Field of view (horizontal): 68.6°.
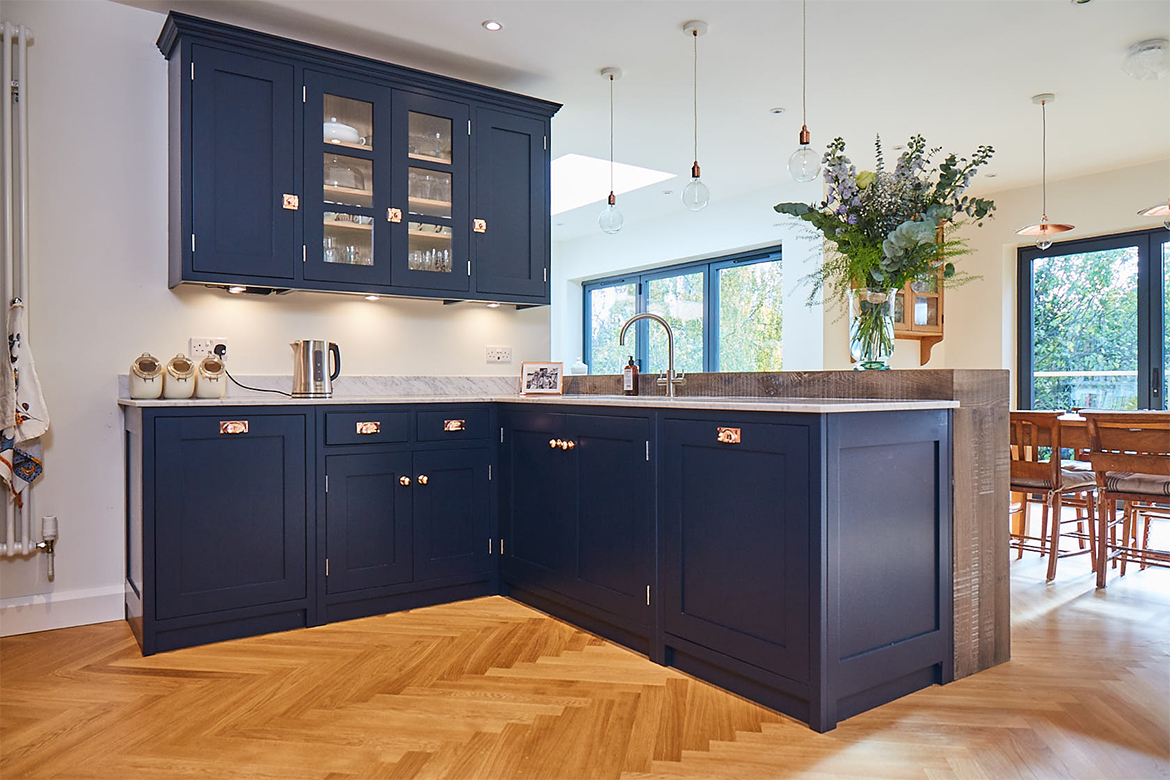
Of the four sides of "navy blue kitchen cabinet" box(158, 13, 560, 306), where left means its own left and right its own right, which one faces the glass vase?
front

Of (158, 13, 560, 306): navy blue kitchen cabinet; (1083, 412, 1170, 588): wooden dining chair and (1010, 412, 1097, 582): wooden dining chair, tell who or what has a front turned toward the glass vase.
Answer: the navy blue kitchen cabinet

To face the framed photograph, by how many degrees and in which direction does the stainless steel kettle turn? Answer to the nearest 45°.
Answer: approximately 180°

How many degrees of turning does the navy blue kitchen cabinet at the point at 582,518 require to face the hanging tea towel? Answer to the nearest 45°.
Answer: approximately 45° to its right

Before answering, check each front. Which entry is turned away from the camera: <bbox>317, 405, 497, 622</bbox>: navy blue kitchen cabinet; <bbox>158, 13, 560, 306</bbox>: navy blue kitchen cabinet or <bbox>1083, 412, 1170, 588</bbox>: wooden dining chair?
the wooden dining chair

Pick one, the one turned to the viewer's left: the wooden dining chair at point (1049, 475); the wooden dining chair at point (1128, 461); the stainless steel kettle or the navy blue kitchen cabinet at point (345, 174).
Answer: the stainless steel kettle

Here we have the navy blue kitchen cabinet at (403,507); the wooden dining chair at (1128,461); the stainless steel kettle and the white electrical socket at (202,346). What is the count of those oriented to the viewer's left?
1

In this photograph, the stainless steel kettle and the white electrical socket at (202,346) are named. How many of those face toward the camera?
1

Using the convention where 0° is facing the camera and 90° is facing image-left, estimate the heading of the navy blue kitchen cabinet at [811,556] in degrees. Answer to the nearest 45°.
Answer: approximately 45°

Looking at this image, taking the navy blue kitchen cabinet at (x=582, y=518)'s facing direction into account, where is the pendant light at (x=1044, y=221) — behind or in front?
behind

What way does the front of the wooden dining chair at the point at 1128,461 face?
away from the camera

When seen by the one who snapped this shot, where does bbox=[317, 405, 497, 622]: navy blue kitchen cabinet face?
facing the viewer and to the right of the viewer
